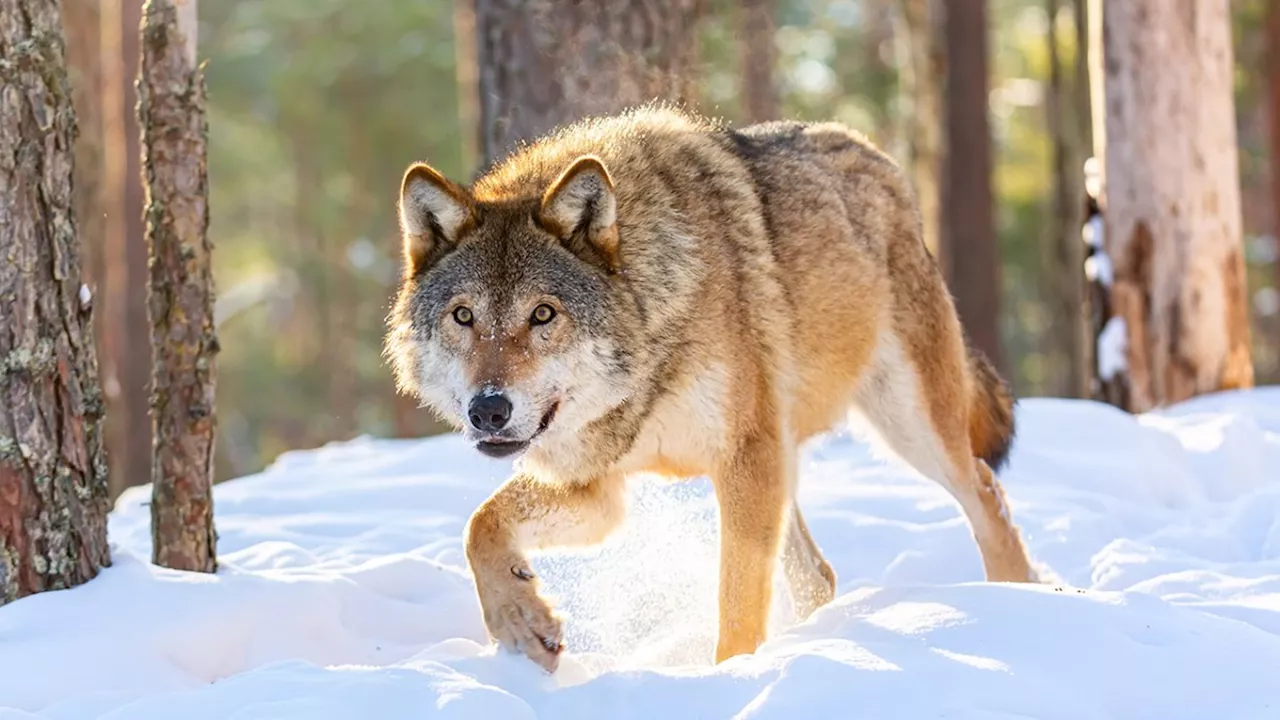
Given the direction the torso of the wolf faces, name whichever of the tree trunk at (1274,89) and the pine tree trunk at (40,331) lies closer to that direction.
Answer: the pine tree trunk

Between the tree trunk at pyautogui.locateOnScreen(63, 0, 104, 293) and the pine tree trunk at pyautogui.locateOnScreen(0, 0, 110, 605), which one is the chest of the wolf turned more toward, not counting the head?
the pine tree trunk

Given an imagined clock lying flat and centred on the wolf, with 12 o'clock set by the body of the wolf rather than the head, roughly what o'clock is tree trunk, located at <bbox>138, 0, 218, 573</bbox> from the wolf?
The tree trunk is roughly at 2 o'clock from the wolf.

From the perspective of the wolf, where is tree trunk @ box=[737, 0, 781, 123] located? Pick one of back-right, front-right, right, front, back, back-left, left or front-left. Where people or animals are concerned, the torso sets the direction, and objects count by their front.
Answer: back-right

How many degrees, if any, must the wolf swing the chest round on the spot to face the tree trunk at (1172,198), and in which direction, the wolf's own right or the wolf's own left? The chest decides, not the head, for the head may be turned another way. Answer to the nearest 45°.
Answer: approximately 180°

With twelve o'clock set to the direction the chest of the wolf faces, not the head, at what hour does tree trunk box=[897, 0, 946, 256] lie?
The tree trunk is roughly at 5 o'clock from the wolf.

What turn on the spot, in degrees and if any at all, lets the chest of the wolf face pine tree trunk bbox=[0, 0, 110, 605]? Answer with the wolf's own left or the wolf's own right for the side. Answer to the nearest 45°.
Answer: approximately 45° to the wolf's own right

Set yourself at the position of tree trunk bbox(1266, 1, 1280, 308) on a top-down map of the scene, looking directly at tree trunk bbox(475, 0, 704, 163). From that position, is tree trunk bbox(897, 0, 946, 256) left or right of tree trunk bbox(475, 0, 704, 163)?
right

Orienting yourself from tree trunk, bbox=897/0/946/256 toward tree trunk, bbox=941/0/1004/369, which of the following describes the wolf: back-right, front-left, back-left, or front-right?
front-right

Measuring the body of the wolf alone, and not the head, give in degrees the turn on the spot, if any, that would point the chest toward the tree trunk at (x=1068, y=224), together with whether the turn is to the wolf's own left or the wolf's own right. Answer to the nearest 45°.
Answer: approximately 135° to the wolf's own right

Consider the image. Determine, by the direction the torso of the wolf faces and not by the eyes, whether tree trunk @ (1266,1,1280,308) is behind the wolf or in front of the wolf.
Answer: behind

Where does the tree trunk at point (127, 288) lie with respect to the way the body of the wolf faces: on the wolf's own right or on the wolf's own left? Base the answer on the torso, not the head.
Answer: on the wolf's own right

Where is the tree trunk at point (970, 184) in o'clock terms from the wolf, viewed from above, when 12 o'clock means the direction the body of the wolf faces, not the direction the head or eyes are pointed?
The tree trunk is roughly at 5 o'clock from the wolf.

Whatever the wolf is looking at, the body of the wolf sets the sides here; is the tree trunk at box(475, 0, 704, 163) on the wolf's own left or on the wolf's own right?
on the wolf's own right

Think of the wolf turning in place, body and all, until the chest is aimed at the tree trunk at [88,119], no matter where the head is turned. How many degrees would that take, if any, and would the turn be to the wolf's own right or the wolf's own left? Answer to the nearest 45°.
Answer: approximately 90° to the wolf's own right
